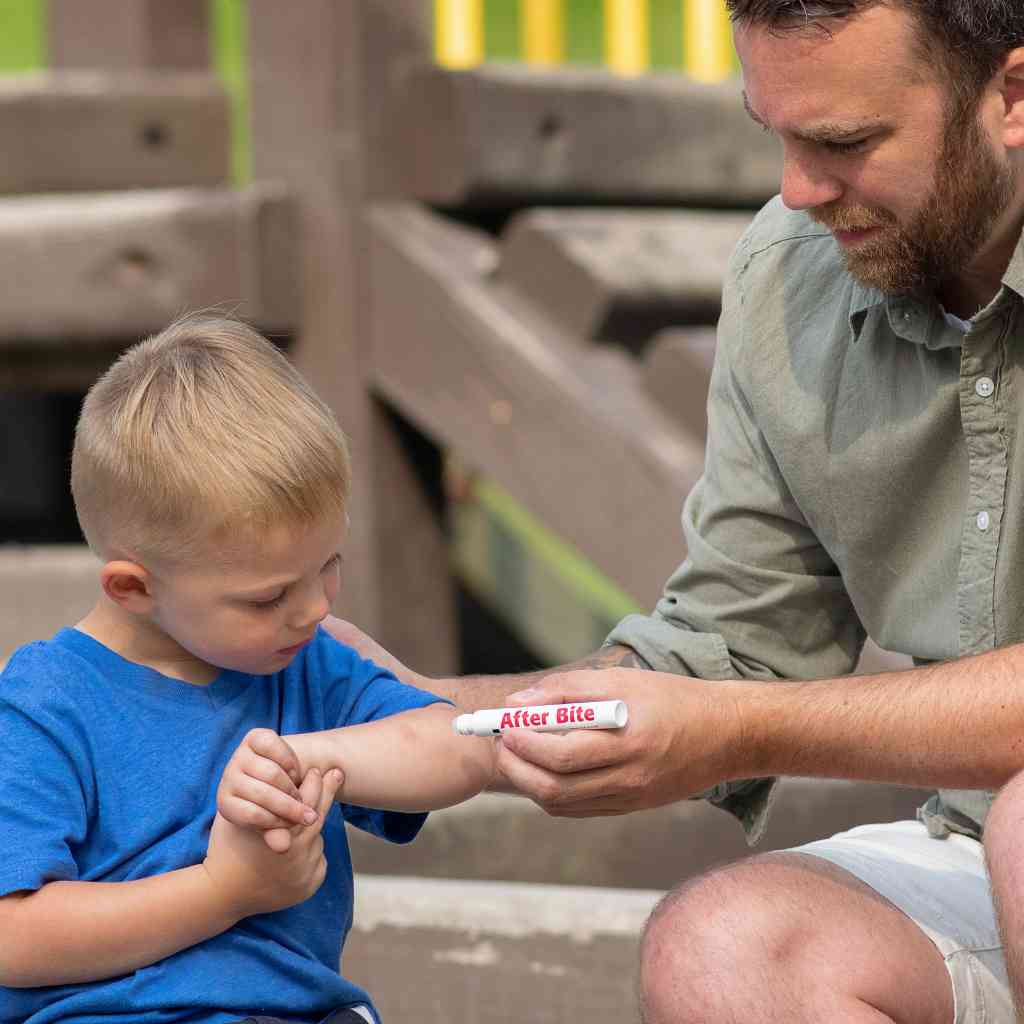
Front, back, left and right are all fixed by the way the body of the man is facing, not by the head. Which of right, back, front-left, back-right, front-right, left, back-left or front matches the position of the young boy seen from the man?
front

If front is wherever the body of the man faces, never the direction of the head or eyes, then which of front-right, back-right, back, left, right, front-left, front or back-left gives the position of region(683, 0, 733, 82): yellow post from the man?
back-right

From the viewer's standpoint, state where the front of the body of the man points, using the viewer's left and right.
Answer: facing the viewer and to the left of the viewer

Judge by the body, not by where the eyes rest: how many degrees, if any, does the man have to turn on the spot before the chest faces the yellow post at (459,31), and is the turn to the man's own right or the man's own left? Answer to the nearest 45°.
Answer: approximately 135° to the man's own right

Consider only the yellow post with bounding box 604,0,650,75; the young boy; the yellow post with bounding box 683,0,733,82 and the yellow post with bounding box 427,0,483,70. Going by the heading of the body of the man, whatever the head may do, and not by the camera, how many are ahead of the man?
1

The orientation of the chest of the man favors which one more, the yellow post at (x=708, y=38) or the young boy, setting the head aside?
the young boy

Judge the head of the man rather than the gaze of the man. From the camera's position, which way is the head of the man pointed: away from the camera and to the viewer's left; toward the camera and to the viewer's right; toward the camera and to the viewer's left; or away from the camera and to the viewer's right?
toward the camera and to the viewer's left

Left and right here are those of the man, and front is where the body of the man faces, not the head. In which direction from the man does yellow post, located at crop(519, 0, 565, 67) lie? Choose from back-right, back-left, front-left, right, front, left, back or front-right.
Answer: back-right

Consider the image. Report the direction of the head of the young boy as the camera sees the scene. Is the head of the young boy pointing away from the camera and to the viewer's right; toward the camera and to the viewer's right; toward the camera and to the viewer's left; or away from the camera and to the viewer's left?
toward the camera and to the viewer's right

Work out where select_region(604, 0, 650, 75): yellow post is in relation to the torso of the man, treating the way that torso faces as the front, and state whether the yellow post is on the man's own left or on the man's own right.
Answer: on the man's own right
